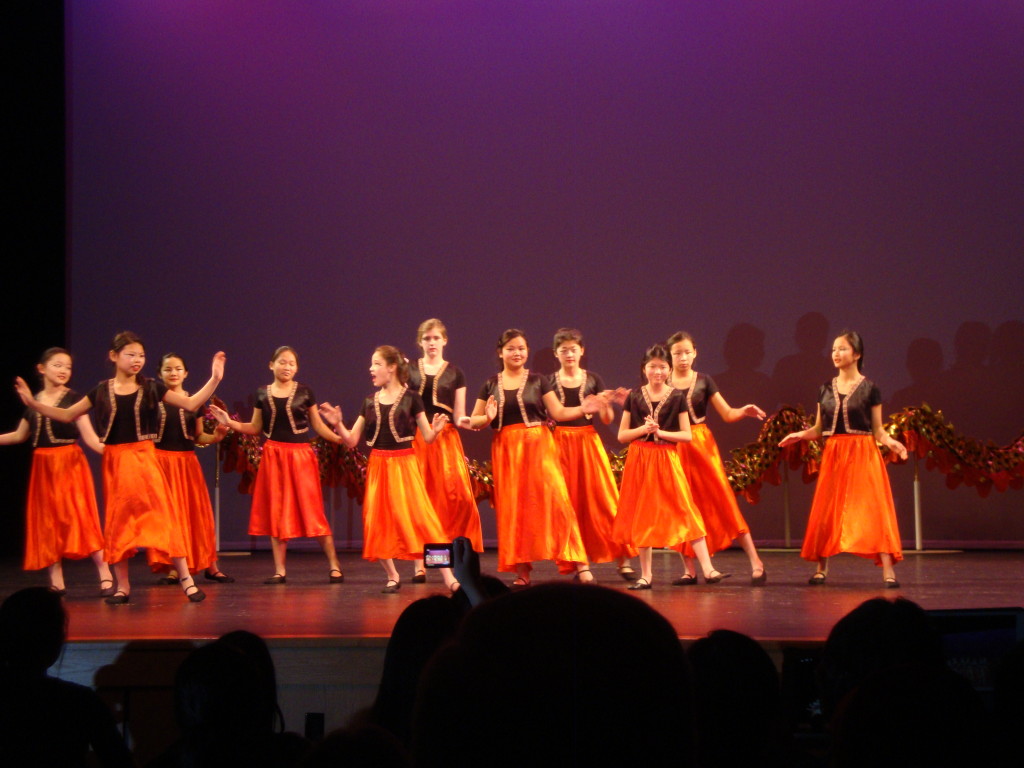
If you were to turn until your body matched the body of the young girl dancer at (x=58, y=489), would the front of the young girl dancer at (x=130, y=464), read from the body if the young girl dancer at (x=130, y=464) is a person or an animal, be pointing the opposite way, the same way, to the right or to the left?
the same way

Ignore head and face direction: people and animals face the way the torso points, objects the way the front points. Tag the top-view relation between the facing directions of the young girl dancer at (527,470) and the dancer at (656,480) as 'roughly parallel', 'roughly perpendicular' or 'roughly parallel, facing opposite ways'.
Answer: roughly parallel

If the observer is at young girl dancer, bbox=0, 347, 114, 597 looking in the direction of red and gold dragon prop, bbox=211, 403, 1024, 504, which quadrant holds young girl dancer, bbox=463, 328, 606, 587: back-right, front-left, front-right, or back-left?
front-right

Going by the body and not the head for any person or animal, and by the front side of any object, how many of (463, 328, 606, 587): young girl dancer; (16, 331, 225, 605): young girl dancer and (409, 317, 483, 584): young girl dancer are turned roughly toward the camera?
3

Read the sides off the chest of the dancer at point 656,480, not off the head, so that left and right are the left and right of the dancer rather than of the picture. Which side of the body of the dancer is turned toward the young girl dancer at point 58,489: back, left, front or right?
right

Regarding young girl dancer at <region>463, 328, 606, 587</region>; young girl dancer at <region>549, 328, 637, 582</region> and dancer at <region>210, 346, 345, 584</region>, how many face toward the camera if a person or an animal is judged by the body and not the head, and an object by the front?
3

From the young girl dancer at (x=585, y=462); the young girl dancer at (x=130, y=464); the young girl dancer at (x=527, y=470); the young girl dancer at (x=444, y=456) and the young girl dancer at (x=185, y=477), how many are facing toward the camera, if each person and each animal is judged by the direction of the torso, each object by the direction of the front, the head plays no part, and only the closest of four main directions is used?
5

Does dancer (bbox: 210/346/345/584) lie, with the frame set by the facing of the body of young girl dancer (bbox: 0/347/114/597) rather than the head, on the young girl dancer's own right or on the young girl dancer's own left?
on the young girl dancer's own left

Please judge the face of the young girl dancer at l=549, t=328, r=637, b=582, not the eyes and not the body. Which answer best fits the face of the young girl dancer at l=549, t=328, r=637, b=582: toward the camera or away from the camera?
toward the camera

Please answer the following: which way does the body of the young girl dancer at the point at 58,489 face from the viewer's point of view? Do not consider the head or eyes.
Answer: toward the camera

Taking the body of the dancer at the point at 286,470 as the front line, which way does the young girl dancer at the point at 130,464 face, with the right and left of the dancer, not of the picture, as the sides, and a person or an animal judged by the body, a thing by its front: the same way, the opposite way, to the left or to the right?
the same way

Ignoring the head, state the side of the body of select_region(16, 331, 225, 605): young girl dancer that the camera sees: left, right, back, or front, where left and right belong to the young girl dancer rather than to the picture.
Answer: front

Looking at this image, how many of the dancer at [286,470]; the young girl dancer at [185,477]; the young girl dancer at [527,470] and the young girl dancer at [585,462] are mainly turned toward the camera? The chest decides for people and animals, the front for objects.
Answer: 4

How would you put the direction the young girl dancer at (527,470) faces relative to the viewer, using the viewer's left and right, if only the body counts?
facing the viewer

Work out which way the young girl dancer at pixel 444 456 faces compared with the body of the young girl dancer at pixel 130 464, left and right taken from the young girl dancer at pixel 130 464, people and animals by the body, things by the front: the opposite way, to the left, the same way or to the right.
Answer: the same way

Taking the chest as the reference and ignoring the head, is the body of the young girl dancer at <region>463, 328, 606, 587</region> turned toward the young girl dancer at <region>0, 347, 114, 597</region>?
no
